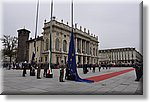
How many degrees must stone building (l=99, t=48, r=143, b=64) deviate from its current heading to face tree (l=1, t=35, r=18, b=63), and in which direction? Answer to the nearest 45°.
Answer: approximately 90° to its right

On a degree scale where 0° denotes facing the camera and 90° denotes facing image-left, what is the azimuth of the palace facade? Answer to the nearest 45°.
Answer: approximately 315°

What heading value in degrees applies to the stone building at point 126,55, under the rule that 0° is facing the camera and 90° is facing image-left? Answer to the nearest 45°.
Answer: approximately 0°
